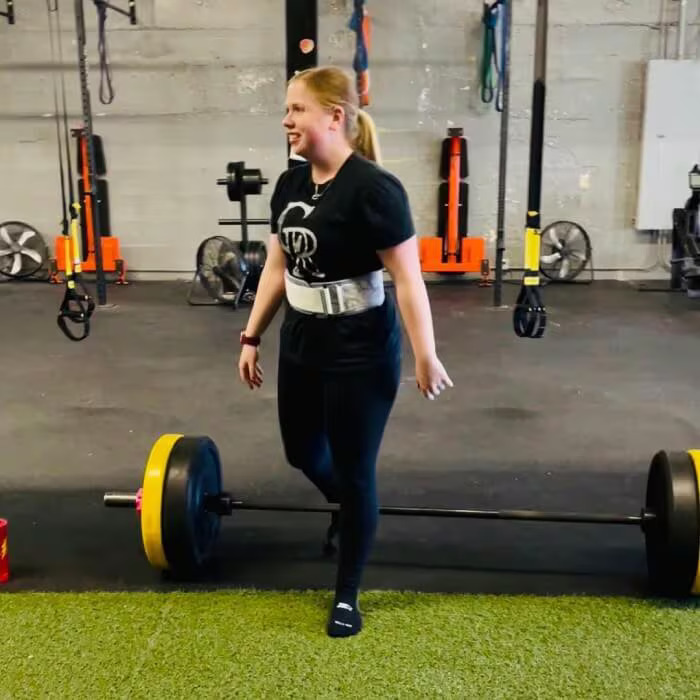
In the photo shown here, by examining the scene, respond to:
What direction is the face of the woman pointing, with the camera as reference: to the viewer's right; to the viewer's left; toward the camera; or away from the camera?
to the viewer's left

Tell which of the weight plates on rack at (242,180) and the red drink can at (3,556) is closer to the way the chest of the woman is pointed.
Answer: the red drink can

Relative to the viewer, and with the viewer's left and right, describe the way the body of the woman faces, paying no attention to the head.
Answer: facing the viewer and to the left of the viewer

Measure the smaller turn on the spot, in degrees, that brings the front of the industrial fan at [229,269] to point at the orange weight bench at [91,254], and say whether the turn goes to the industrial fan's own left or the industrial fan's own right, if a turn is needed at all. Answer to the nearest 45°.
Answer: approximately 90° to the industrial fan's own right

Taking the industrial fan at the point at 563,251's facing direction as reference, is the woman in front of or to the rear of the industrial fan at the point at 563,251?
in front

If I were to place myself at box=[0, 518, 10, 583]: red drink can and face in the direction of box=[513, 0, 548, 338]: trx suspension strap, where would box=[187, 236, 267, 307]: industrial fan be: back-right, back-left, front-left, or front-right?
front-left

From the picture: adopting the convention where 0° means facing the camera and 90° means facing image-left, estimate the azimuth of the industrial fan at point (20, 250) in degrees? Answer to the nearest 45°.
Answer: approximately 0°

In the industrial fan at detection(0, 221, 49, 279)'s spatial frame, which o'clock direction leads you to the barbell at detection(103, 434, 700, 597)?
The barbell is roughly at 12 o'clock from the industrial fan.

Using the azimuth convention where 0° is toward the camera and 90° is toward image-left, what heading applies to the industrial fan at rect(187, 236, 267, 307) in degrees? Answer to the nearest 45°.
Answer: approximately 45°

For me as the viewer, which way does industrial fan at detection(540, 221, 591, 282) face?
facing the viewer

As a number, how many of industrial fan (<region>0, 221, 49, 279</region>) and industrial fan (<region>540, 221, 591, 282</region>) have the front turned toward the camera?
2

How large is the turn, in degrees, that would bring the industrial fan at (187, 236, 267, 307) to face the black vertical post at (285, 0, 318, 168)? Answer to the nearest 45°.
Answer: approximately 45° to its left

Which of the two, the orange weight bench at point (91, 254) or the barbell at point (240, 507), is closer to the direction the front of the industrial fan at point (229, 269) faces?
the barbell

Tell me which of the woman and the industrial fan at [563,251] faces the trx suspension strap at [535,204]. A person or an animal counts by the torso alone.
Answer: the industrial fan
